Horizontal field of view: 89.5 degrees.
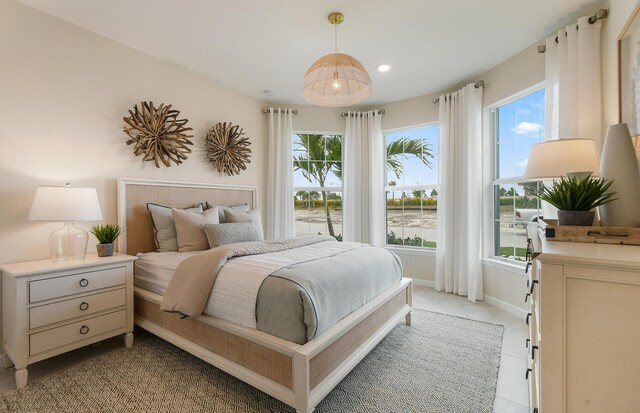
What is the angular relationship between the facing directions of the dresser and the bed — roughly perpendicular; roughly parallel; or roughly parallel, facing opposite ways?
roughly parallel, facing opposite ways

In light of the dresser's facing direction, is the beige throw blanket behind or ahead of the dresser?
ahead

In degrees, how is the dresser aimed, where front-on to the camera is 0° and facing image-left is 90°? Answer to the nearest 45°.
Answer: approximately 90°

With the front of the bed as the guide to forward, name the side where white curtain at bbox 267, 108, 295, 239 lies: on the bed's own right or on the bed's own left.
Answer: on the bed's own left

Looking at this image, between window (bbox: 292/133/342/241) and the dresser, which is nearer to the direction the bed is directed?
the dresser

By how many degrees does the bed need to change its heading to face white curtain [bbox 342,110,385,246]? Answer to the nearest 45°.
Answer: approximately 90° to its left

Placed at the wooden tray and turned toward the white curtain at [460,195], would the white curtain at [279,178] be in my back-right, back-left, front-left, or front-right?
front-left

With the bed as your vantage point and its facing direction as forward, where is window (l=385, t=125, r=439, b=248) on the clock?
The window is roughly at 9 o'clock from the bed.

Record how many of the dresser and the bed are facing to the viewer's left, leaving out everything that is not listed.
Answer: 1

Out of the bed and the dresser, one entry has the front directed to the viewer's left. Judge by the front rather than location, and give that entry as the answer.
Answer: the dresser

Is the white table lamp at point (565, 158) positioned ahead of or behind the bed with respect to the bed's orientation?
ahead

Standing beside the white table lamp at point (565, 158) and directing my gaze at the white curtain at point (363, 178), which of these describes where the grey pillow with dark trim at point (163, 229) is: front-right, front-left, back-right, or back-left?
front-left

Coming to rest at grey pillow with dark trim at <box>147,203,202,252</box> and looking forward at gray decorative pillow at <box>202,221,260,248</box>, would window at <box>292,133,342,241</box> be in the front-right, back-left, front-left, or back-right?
front-left

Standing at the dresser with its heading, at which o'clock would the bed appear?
The bed is roughly at 12 o'clock from the dresser.

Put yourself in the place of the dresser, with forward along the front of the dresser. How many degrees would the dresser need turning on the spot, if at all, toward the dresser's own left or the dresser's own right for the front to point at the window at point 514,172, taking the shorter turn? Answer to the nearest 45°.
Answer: approximately 90° to the dresser's own right
